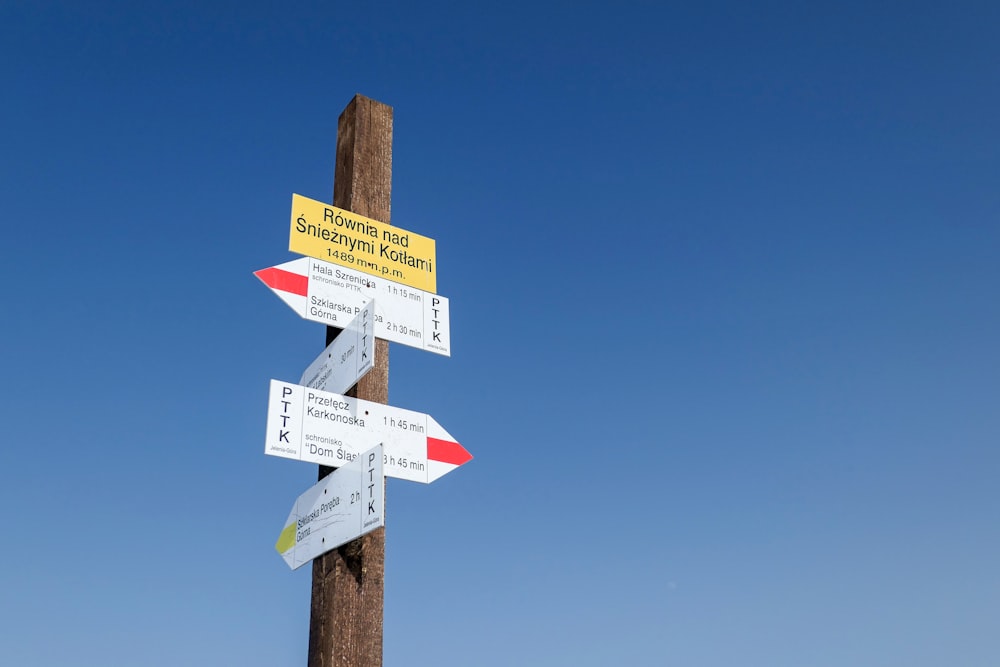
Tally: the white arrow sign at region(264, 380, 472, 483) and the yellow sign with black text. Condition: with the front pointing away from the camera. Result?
0

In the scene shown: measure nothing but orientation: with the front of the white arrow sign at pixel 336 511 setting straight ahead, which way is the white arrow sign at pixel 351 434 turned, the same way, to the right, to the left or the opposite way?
to the left

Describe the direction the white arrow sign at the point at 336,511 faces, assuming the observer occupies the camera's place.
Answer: facing the viewer and to the left of the viewer

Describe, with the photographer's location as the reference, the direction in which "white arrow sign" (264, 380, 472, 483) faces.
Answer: facing the viewer and to the right of the viewer

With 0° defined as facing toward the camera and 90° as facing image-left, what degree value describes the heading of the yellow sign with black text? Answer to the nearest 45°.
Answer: approximately 315°

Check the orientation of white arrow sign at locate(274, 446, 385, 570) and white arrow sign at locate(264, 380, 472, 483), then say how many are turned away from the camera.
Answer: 0
